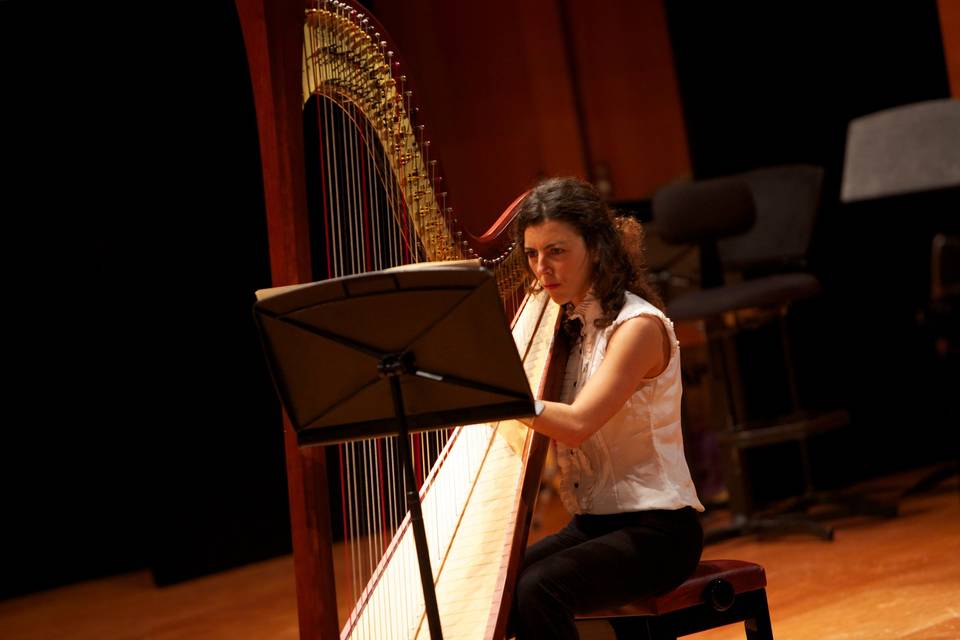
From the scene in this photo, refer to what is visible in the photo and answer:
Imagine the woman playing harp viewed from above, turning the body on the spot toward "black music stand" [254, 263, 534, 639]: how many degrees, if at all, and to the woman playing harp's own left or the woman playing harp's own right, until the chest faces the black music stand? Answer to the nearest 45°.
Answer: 0° — they already face it

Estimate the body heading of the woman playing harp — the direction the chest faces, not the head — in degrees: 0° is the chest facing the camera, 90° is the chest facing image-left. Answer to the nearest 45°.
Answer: approximately 45°

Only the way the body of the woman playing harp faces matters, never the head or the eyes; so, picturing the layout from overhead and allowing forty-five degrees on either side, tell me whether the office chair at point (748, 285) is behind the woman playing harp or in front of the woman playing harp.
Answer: behind

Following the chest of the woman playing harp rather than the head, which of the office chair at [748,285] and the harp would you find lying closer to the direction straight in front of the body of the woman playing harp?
the harp
